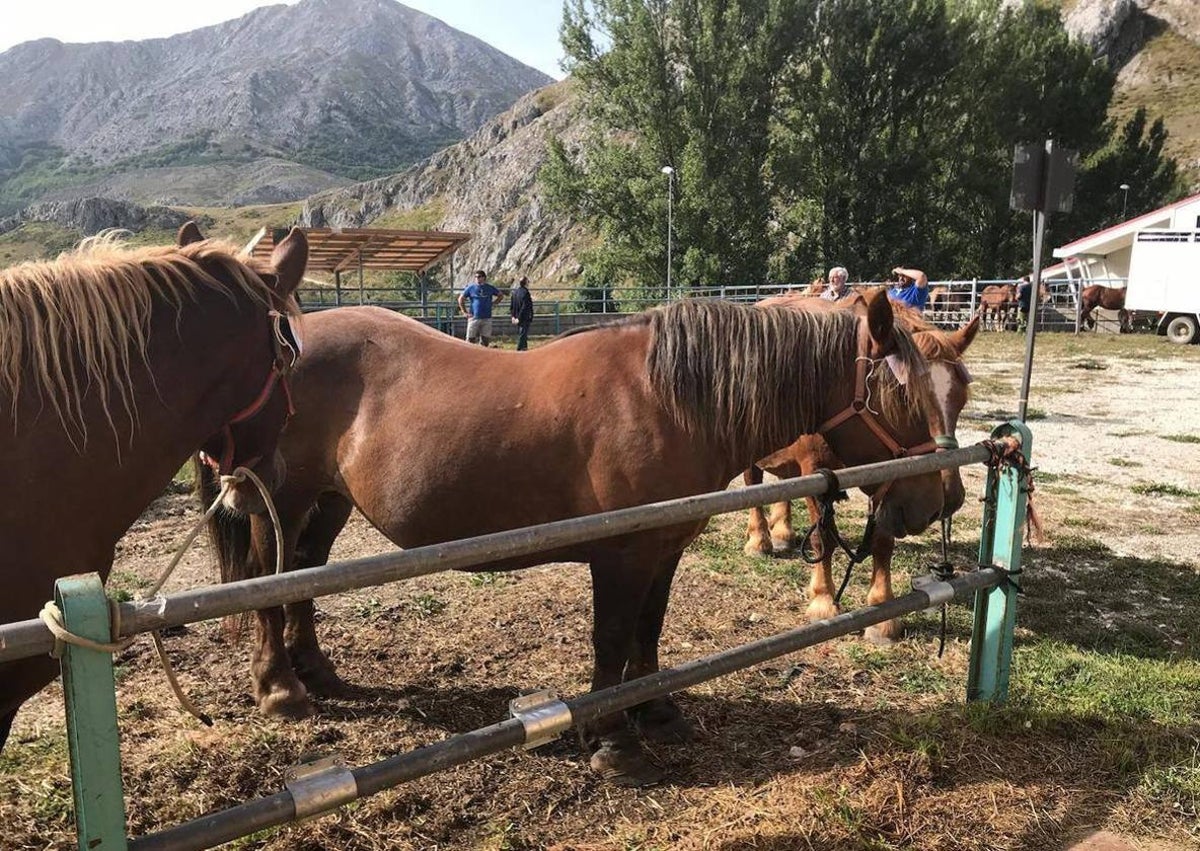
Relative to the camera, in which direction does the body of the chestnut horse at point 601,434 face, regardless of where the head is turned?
to the viewer's right

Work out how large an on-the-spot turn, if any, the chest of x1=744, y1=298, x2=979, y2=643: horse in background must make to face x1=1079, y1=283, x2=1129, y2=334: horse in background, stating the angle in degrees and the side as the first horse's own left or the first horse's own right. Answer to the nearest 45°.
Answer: approximately 135° to the first horse's own left

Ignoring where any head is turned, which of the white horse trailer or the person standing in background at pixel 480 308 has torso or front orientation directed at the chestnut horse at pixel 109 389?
the person standing in background

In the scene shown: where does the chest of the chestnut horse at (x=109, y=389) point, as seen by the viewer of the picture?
to the viewer's right

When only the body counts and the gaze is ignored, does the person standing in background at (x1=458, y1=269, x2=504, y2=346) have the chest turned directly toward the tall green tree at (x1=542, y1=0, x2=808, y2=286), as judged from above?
no

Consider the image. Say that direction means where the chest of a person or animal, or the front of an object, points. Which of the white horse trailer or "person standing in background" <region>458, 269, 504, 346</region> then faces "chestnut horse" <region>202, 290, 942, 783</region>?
the person standing in background

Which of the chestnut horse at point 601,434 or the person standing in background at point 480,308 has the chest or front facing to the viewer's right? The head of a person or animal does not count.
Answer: the chestnut horse

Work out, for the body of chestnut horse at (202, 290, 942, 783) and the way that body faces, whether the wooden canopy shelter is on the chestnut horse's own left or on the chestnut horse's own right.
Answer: on the chestnut horse's own left

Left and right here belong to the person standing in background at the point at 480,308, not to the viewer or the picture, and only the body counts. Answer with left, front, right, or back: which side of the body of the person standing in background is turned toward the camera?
front

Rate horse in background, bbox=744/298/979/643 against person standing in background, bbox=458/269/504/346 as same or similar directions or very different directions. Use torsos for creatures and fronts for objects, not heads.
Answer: same or similar directions

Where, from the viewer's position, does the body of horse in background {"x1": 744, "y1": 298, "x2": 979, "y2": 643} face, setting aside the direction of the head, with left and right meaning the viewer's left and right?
facing the viewer and to the right of the viewer

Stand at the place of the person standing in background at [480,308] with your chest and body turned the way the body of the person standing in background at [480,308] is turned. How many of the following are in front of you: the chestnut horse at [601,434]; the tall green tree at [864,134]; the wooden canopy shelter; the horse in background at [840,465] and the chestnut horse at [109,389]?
3

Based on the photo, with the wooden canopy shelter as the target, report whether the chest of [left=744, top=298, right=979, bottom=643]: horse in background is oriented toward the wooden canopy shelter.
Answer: no

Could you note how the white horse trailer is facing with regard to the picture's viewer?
facing to the right of the viewer

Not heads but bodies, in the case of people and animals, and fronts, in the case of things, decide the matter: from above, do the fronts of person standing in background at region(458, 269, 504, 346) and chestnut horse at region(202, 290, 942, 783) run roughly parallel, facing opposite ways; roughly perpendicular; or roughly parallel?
roughly perpendicular
